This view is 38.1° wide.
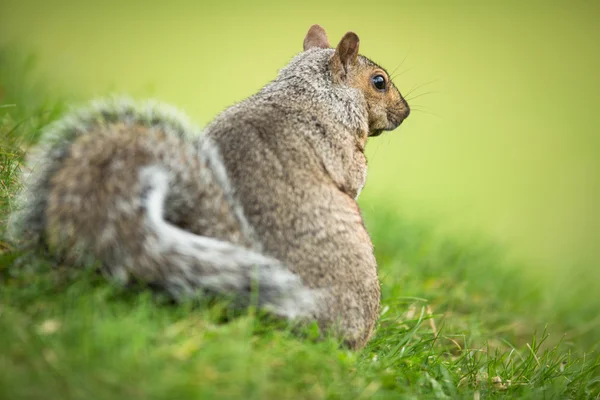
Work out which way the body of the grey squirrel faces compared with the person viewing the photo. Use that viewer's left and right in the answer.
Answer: facing away from the viewer and to the right of the viewer
